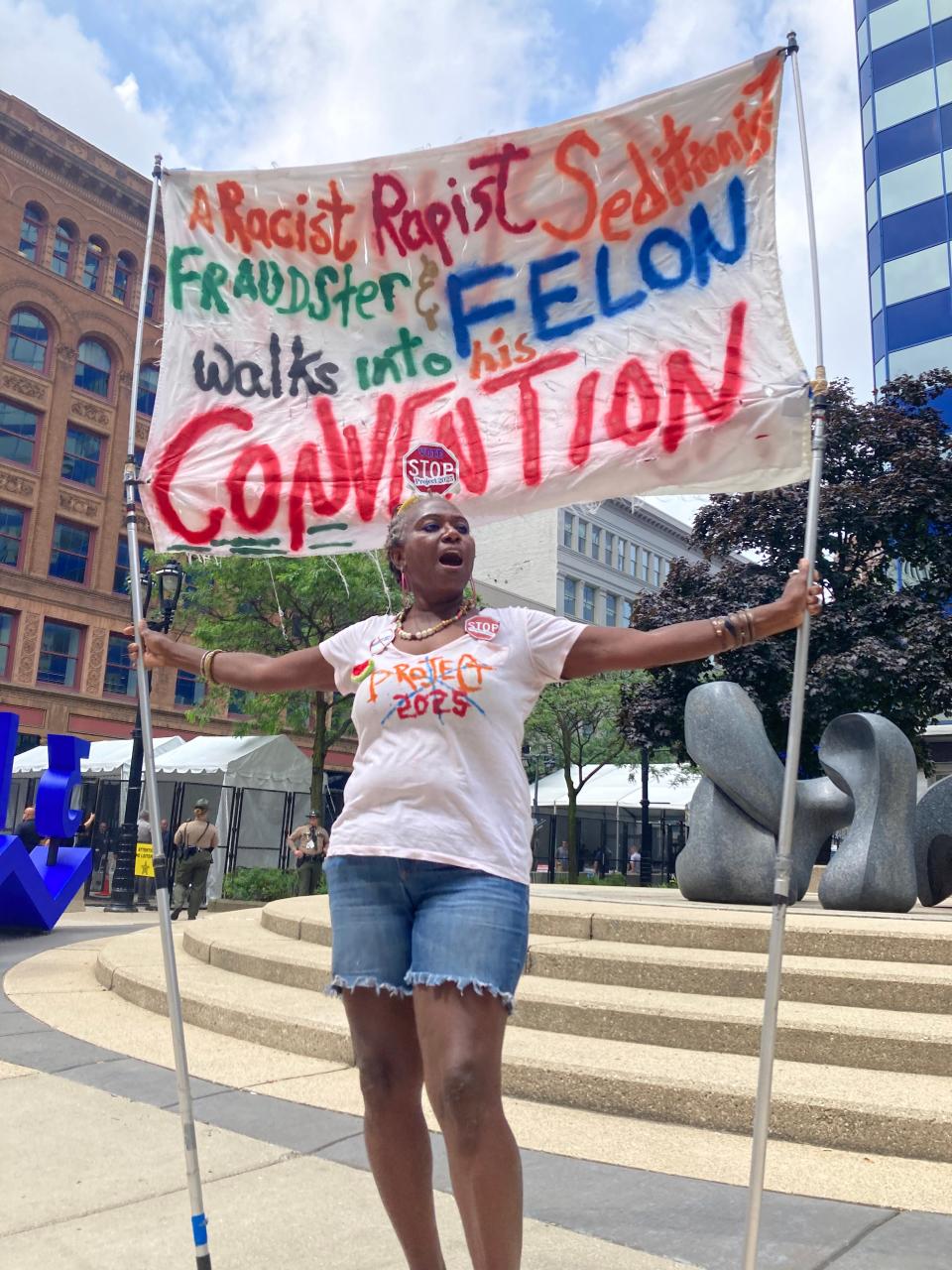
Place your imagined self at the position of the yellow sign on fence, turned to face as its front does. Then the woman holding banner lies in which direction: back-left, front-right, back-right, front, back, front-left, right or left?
front

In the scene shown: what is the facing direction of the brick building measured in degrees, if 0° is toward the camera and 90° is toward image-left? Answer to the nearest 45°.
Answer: approximately 315°

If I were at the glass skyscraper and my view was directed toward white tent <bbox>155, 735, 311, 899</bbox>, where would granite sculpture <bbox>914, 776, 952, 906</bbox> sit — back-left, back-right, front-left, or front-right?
front-left

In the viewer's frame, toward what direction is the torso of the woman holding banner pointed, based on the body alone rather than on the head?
toward the camera

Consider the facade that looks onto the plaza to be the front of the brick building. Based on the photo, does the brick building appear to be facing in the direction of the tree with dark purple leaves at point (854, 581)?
yes

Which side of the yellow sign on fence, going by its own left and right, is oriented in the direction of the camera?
front

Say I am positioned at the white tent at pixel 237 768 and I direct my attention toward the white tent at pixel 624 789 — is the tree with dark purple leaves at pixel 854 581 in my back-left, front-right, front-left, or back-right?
front-right
